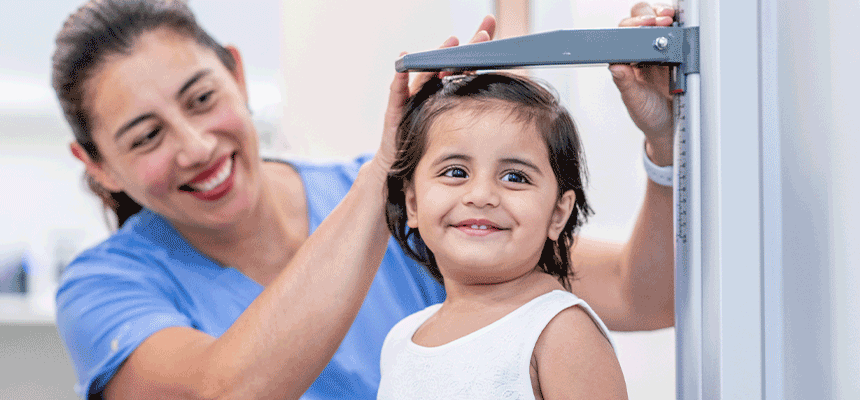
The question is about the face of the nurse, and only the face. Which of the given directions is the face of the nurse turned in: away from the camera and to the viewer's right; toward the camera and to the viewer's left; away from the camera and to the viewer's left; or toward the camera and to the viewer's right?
toward the camera and to the viewer's right

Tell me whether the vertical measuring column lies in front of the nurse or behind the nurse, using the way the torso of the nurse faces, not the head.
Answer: in front

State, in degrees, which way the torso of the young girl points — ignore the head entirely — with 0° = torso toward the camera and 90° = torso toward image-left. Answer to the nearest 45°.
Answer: approximately 45°

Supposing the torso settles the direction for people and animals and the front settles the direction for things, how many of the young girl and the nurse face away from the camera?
0

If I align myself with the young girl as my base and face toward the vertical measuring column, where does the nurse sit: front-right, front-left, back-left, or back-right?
back-left
